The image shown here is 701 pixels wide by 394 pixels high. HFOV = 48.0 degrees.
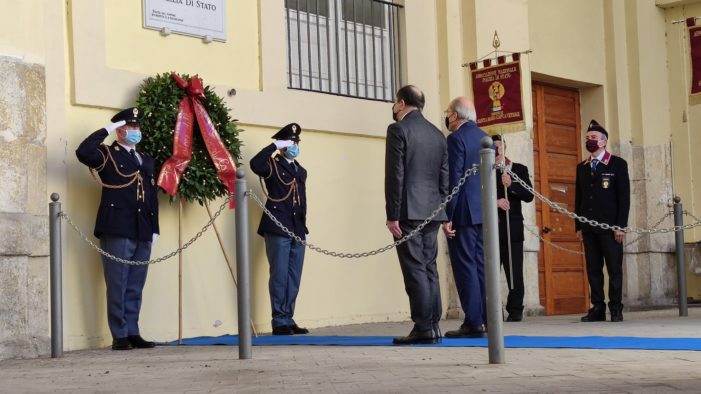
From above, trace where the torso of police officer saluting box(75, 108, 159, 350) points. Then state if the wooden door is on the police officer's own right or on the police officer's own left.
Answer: on the police officer's own left

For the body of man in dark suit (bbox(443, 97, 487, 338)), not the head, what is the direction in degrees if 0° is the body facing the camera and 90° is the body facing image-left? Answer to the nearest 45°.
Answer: approximately 135°

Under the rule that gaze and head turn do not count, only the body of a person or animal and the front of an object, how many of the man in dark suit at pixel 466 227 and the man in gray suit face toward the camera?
0

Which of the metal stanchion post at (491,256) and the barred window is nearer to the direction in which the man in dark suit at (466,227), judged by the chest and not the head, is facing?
the barred window

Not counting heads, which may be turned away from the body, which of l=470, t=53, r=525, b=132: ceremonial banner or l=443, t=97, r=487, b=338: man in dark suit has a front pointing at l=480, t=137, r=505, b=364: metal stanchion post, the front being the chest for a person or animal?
the ceremonial banner

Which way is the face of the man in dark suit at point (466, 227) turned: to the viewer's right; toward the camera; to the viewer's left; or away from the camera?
to the viewer's left

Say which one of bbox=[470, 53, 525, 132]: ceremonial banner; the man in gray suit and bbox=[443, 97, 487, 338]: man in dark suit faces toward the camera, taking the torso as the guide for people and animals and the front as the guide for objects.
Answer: the ceremonial banner

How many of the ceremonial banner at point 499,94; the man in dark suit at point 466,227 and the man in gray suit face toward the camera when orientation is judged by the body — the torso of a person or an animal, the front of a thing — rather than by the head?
1

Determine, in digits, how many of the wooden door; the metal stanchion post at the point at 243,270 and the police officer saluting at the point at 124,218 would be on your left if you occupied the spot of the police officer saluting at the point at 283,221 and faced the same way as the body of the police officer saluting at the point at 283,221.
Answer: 1

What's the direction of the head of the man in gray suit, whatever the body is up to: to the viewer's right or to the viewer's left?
to the viewer's left

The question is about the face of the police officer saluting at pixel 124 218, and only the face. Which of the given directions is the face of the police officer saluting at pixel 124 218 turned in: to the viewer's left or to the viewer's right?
to the viewer's right

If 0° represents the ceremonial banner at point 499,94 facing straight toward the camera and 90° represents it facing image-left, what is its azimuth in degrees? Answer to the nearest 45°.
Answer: approximately 0°

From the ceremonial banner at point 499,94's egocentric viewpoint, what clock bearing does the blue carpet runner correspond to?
The blue carpet runner is roughly at 12 o'clock from the ceremonial banner.
